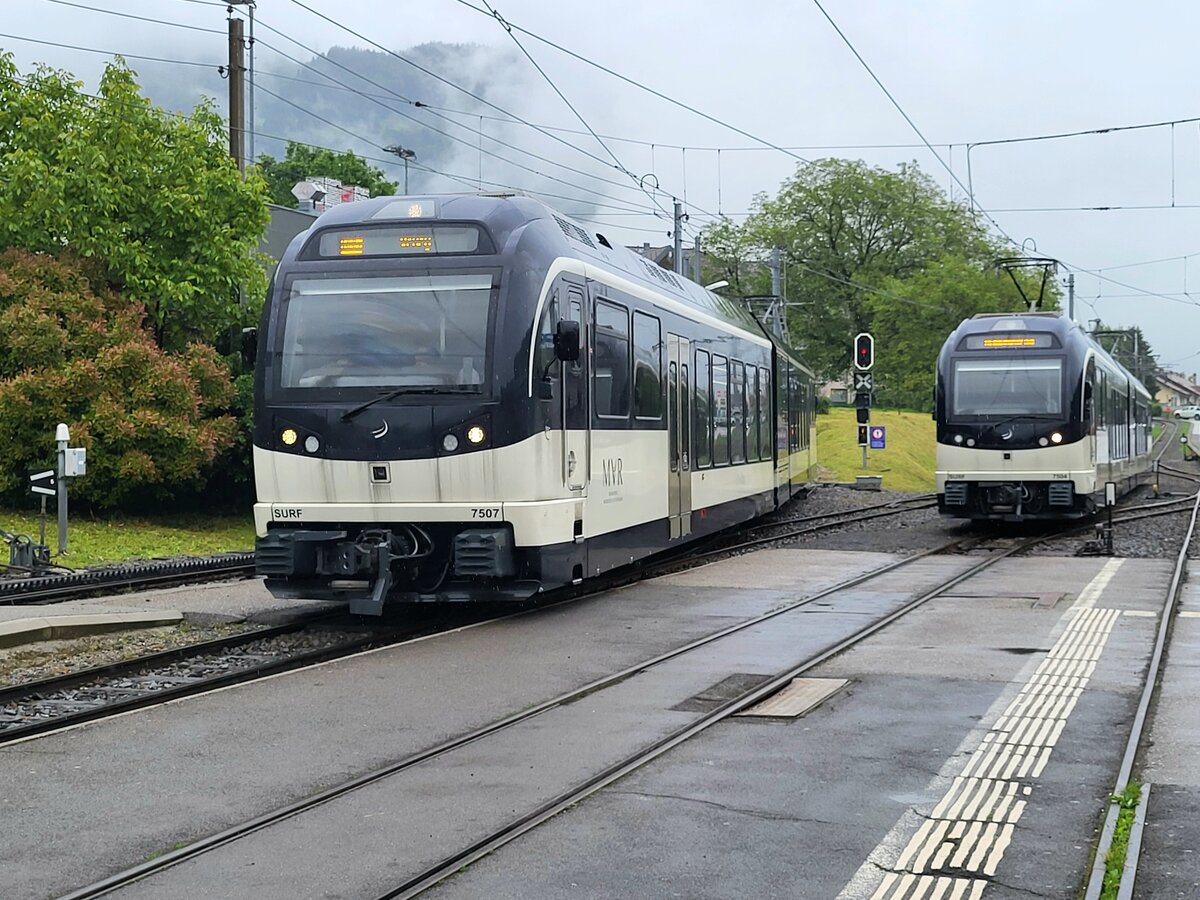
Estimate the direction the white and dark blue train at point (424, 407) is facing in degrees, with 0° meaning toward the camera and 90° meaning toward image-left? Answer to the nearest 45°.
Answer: approximately 45°

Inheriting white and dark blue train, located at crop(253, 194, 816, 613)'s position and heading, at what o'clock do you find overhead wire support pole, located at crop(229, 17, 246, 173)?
The overhead wire support pole is roughly at 4 o'clock from the white and dark blue train.

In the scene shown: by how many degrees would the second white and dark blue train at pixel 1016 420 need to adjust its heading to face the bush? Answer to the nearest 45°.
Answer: approximately 90° to its right

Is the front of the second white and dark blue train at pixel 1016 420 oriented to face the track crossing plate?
yes

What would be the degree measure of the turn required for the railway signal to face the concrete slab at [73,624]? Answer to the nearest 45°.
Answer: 0° — it already faces it

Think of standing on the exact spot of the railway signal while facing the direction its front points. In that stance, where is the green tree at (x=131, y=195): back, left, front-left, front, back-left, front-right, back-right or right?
front-right

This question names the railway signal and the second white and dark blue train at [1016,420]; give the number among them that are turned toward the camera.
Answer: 2

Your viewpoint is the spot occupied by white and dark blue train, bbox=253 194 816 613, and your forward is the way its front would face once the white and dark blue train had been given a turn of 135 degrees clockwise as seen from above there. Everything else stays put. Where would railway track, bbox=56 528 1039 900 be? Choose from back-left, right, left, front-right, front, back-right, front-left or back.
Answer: back

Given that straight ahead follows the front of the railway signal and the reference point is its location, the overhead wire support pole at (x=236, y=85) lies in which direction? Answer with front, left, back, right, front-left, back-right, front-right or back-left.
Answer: front-right

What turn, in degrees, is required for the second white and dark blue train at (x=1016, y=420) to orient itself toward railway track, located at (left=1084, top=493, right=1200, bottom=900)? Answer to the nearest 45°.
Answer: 0° — it already faces it

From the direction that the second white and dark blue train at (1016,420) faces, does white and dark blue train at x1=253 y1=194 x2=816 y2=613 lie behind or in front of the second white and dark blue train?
in front

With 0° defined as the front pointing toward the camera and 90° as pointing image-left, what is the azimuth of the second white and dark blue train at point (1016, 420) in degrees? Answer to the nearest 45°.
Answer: approximately 0°

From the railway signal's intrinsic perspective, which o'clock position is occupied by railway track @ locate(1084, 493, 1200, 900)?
The railway track is roughly at 12 o'clock from the railway signal.
